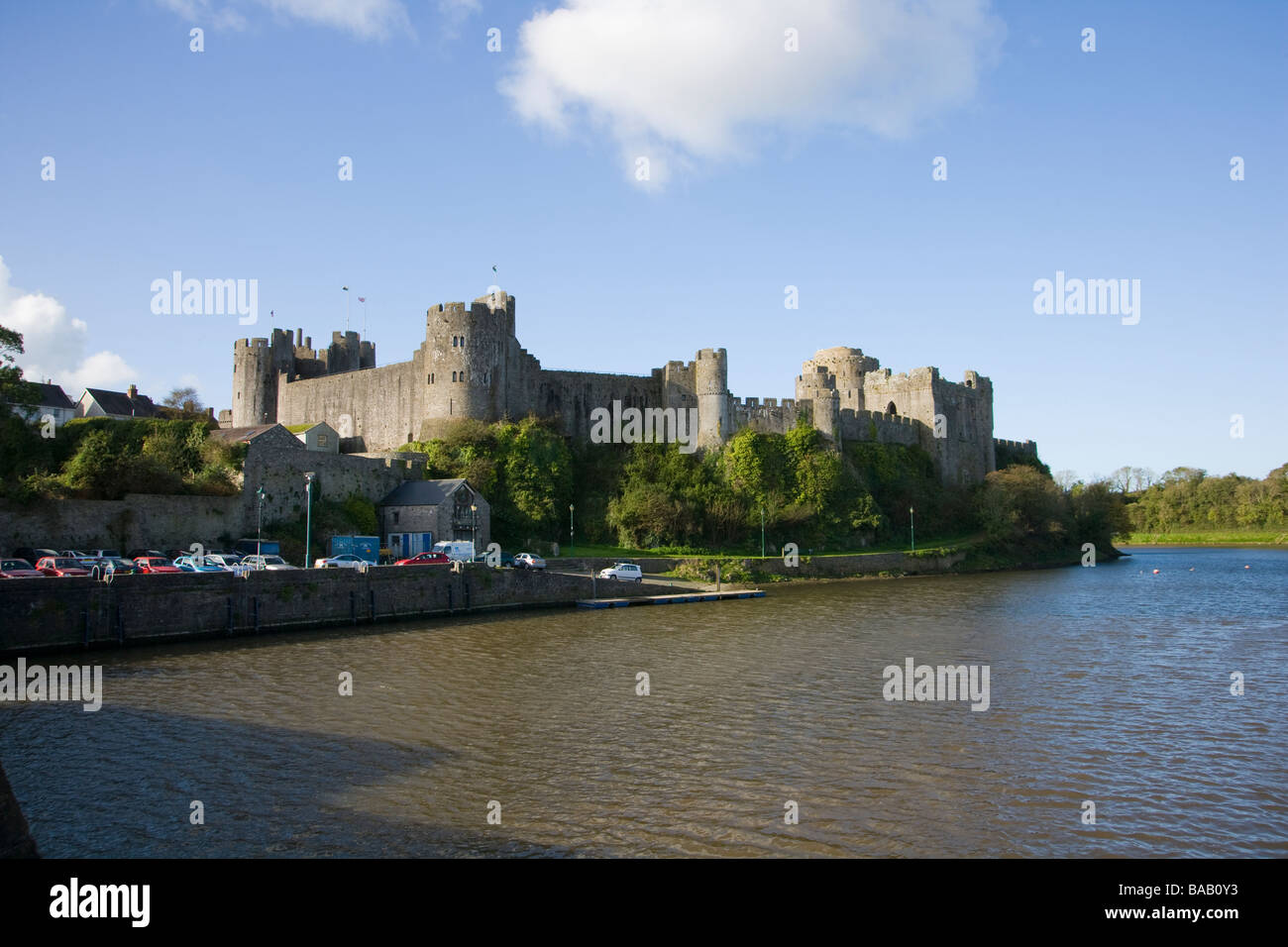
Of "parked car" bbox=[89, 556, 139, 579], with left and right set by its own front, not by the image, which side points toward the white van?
left

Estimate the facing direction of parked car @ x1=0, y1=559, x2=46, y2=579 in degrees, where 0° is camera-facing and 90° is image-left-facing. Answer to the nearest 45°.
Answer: approximately 315°

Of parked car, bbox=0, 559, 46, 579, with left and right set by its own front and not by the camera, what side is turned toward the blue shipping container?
left
